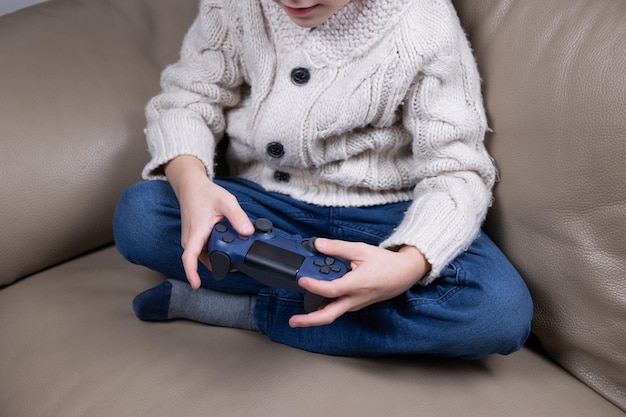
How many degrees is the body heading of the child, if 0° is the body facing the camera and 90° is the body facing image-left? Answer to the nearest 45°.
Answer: approximately 45°
